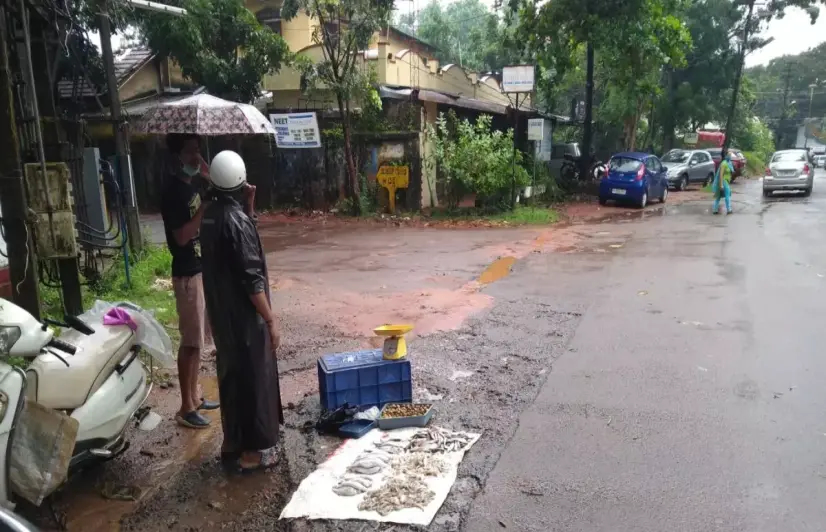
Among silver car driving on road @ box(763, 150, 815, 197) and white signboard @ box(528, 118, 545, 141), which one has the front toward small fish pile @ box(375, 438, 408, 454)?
the white signboard

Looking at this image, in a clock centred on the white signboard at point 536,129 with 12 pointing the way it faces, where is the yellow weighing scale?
The yellow weighing scale is roughly at 12 o'clock from the white signboard.

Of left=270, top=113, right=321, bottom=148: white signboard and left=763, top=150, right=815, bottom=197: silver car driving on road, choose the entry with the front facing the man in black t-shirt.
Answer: the white signboard

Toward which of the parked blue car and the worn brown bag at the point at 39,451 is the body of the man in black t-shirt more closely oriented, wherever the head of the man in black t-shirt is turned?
the parked blue car

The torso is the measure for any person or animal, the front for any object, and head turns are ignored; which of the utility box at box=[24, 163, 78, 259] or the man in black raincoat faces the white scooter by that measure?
the utility box

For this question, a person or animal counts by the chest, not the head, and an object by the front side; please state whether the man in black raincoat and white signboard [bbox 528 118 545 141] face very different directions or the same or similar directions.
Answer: very different directions

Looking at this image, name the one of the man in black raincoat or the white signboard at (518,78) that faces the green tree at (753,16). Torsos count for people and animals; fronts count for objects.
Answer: the man in black raincoat
